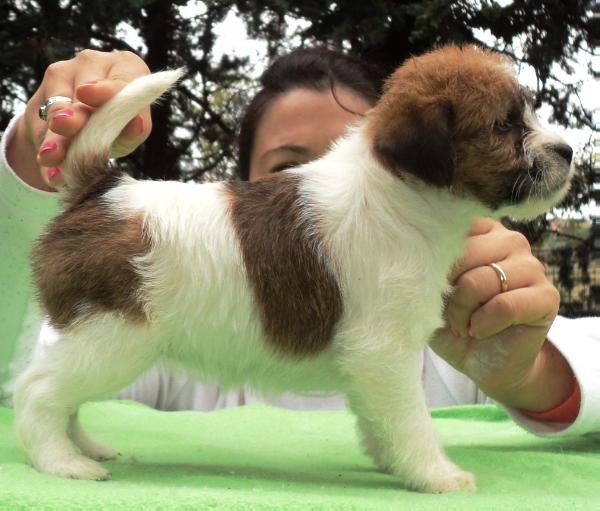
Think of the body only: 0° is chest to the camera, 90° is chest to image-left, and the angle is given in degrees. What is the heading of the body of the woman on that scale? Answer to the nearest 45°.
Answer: approximately 0°

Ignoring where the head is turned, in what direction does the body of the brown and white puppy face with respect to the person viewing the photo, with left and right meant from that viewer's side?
facing to the right of the viewer
